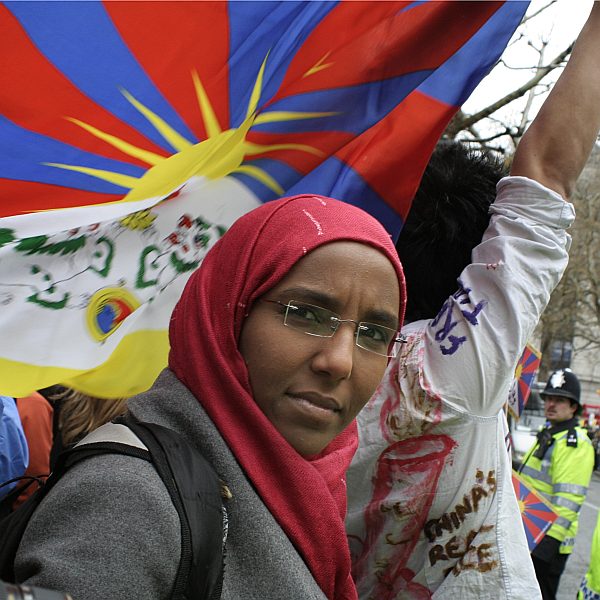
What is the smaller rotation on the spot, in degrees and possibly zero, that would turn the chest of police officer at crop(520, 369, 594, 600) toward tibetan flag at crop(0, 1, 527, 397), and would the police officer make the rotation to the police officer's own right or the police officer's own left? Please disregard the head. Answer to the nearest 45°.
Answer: approximately 45° to the police officer's own left

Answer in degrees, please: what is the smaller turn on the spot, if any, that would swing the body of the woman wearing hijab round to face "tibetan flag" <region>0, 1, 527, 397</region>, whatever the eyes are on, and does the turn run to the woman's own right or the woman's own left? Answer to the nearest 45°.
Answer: approximately 180°

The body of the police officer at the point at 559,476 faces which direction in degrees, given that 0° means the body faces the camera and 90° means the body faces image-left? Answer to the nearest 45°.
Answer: approximately 45°

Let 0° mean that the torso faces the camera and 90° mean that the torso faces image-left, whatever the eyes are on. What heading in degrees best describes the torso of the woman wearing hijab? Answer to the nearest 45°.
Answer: approximately 315°
